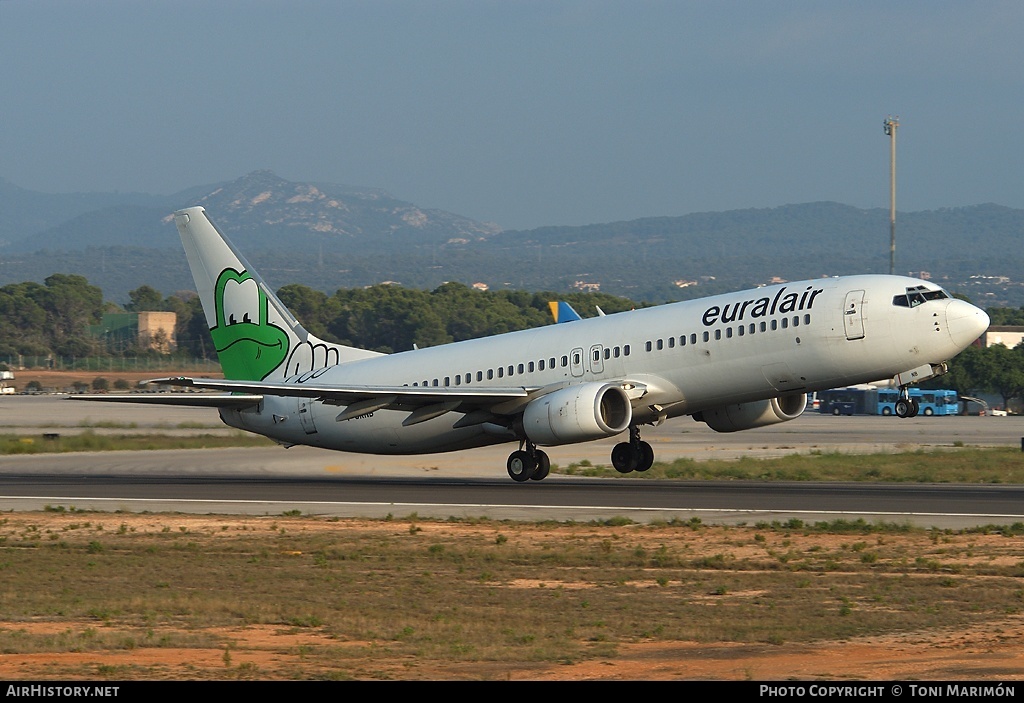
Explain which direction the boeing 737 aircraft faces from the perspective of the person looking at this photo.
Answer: facing the viewer and to the right of the viewer
